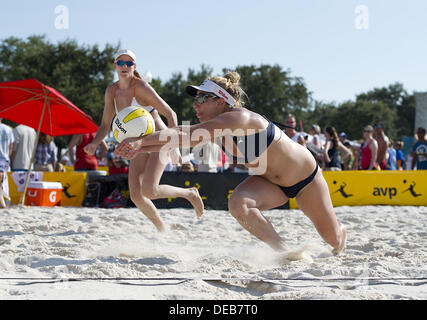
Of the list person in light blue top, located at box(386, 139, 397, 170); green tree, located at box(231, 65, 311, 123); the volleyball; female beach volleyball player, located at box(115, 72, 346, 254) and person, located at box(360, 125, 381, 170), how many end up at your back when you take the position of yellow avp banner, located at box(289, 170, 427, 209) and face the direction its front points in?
3

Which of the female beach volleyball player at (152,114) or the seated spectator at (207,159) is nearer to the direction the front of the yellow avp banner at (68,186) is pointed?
the female beach volleyball player

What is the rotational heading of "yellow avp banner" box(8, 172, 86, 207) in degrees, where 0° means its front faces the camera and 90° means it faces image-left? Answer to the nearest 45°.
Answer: approximately 0°

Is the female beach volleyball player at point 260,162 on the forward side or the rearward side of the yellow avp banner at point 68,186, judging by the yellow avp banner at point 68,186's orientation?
on the forward side

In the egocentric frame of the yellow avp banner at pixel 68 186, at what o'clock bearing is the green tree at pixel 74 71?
The green tree is roughly at 6 o'clock from the yellow avp banner.

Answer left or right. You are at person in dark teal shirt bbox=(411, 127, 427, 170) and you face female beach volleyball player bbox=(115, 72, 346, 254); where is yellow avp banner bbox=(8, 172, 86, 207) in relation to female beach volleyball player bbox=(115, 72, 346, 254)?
right

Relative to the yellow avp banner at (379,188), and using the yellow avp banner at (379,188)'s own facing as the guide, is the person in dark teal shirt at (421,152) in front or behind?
behind

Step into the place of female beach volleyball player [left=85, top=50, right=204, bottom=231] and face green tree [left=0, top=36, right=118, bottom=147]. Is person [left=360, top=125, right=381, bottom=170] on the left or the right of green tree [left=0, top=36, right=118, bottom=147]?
right

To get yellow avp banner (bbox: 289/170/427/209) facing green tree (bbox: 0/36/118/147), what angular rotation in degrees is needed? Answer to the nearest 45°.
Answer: approximately 135° to its right

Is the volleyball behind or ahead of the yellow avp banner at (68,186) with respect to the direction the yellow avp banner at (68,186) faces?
ahead

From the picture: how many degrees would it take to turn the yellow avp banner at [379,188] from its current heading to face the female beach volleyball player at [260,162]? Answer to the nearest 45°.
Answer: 0° — it already faces them

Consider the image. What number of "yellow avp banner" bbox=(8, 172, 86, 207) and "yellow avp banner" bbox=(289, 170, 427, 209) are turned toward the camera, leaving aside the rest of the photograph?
2
